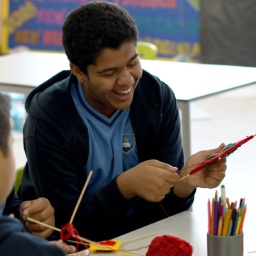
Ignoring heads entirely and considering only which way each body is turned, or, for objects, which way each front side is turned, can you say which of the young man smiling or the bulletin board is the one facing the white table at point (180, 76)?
the bulletin board

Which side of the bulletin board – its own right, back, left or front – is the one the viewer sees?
front

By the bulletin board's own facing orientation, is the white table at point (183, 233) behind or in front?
in front

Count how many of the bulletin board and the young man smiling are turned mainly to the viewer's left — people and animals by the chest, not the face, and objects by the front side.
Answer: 0

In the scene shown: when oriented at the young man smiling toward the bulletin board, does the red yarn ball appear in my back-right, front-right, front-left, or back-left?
back-right

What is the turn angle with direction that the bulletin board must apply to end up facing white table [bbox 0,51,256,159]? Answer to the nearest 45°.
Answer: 0° — it already faces it

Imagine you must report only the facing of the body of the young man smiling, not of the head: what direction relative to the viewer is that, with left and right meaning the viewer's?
facing the viewer and to the right of the viewer

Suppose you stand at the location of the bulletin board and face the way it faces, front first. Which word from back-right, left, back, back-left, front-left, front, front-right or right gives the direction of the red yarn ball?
front

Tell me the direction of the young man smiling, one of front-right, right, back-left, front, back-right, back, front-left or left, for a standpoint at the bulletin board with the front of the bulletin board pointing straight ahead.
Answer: front
